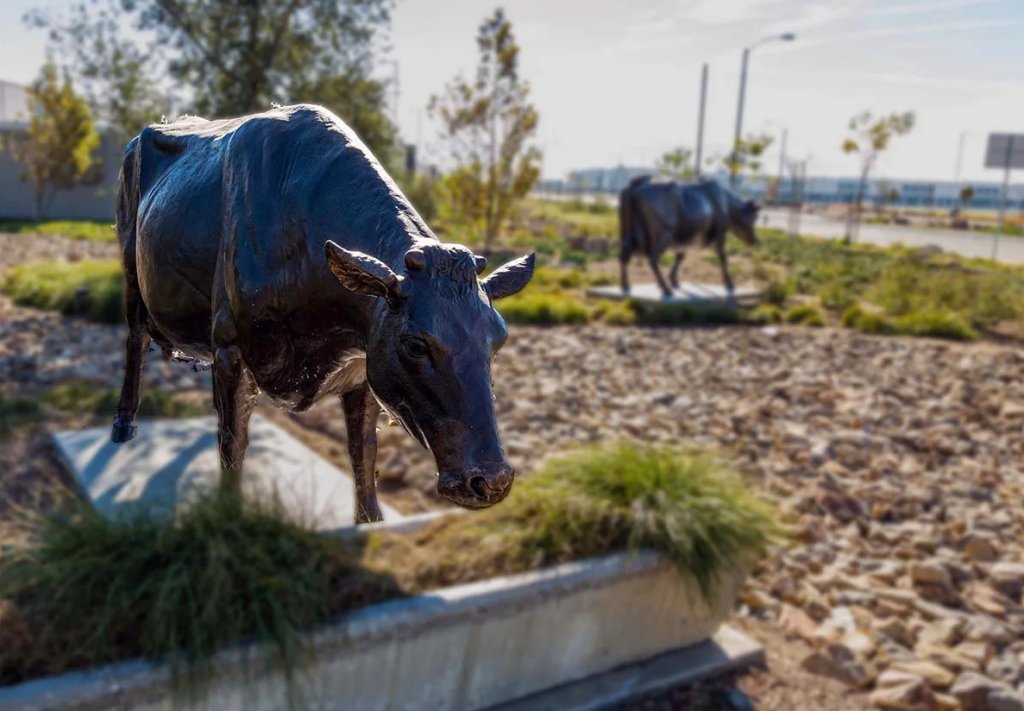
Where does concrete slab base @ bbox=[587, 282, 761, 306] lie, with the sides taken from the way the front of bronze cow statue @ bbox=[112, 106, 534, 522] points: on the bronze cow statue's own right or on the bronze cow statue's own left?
on the bronze cow statue's own left

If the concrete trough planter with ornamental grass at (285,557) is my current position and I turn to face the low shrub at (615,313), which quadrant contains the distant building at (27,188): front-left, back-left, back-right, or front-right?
front-left

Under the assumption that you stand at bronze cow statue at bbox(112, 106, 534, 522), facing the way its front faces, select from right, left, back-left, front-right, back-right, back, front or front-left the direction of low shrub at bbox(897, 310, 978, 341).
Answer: left

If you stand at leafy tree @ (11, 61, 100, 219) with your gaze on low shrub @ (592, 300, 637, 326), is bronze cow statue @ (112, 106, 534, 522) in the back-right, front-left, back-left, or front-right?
front-right

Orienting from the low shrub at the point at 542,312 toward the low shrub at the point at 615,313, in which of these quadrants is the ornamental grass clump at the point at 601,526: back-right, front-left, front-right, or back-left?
back-right

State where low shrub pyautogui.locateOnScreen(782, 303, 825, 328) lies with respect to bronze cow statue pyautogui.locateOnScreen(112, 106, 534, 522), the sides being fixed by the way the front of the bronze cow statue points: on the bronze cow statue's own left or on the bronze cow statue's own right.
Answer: on the bronze cow statue's own left

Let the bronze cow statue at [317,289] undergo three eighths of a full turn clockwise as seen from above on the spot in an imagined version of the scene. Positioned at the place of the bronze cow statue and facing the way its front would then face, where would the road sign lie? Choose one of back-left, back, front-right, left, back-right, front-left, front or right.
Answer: back-right

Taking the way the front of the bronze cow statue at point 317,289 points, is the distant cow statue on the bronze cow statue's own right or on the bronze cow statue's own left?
on the bronze cow statue's own left

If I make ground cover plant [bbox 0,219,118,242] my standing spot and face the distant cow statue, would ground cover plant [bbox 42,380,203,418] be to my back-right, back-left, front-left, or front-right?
front-right

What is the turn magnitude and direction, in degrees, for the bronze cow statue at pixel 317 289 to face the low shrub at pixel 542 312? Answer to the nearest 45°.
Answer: approximately 135° to its left

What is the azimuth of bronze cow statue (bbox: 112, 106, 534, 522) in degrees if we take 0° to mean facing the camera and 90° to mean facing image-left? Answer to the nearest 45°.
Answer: approximately 315°
